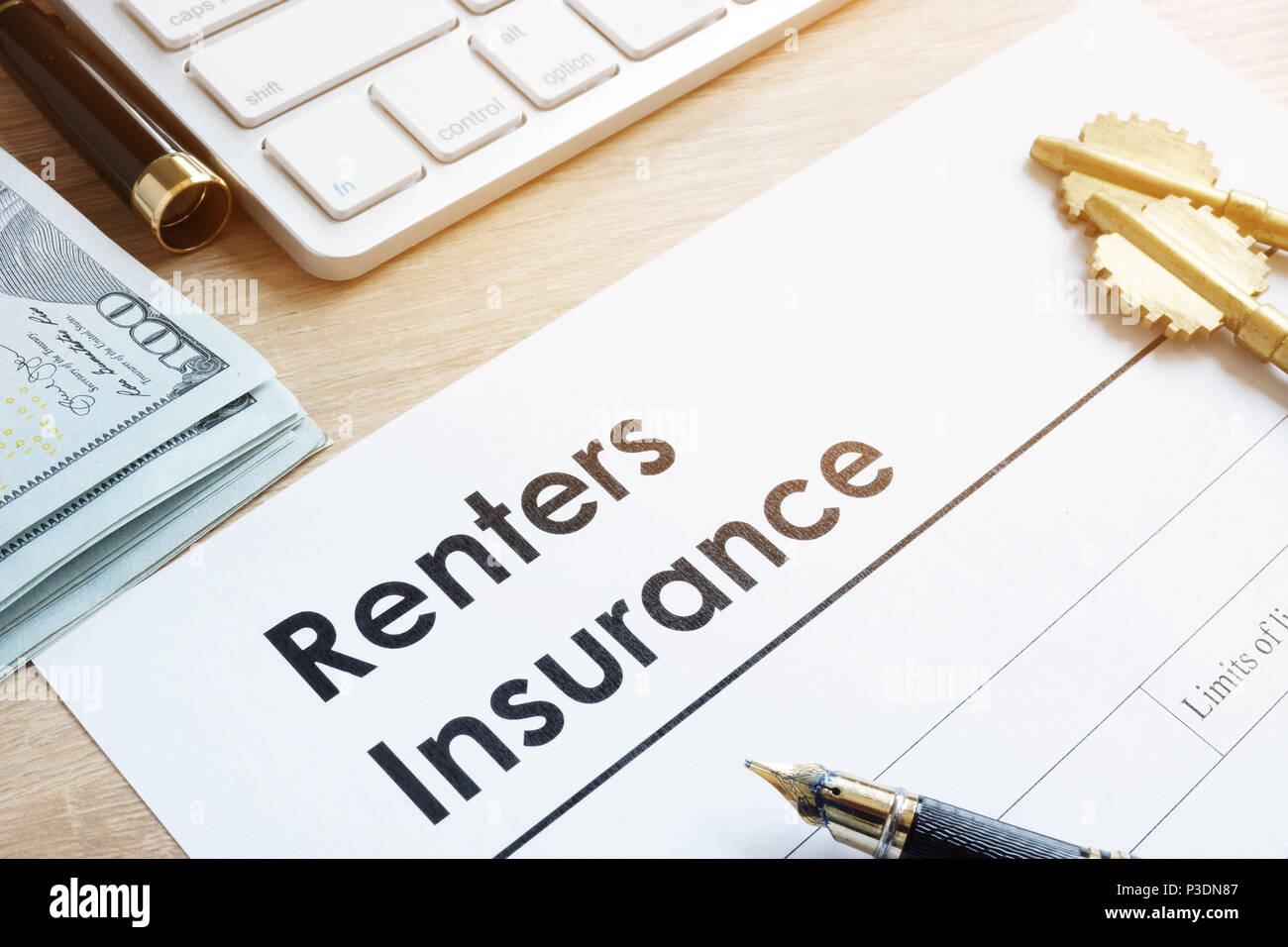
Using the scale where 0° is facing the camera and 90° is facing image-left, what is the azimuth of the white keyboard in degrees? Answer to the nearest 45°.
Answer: approximately 315°
